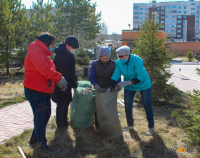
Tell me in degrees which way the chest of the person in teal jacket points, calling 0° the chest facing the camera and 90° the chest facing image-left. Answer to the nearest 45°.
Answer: approximately 45°

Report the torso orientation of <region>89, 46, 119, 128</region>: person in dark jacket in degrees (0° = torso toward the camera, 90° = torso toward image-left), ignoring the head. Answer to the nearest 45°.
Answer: approximately 0°

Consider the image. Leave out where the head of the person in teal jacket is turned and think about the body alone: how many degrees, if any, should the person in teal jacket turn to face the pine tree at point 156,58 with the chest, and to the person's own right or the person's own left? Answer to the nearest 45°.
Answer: approximately 135° to the person's own right

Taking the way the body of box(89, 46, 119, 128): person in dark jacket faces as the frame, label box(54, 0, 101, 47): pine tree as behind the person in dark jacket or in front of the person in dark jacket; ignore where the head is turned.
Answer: behind

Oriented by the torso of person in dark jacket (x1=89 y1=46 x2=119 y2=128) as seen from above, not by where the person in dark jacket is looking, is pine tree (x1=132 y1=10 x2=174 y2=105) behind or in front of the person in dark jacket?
behind

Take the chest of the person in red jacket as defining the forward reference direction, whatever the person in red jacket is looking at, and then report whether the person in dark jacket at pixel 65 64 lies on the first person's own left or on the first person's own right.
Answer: on the first person's own left

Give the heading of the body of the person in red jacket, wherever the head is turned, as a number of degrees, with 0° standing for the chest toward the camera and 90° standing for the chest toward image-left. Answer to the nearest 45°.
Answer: approximately 270°

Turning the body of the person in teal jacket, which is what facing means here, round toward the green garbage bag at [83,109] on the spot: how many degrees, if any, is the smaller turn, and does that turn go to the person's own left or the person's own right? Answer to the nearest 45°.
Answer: approximately 45° to the person's own right
